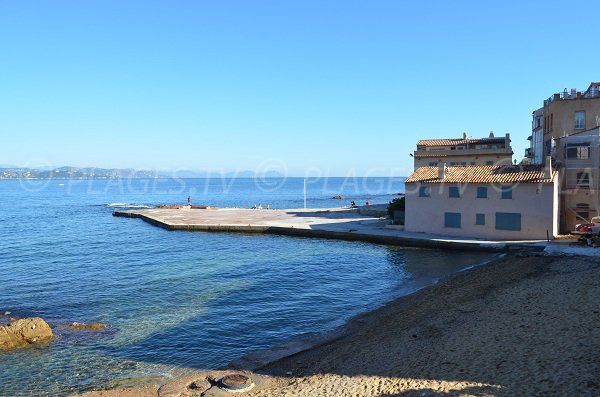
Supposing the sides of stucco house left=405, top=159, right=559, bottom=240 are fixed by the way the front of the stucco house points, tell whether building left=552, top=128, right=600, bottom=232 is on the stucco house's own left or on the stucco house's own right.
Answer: on the stucco house's own left

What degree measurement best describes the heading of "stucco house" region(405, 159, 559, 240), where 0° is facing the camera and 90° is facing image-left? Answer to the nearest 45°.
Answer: approximately 0°

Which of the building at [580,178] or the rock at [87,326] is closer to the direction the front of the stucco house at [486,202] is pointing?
the rock

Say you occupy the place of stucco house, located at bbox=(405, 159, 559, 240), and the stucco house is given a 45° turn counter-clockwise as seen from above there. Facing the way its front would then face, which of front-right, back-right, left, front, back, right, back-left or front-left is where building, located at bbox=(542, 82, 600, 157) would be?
left

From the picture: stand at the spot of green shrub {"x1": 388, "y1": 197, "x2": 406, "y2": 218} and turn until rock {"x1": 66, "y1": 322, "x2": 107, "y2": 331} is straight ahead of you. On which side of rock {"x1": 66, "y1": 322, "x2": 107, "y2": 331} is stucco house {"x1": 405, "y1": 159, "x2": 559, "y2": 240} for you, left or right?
left

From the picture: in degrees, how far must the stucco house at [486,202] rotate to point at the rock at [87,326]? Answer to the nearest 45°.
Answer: approximately 45° to its right
